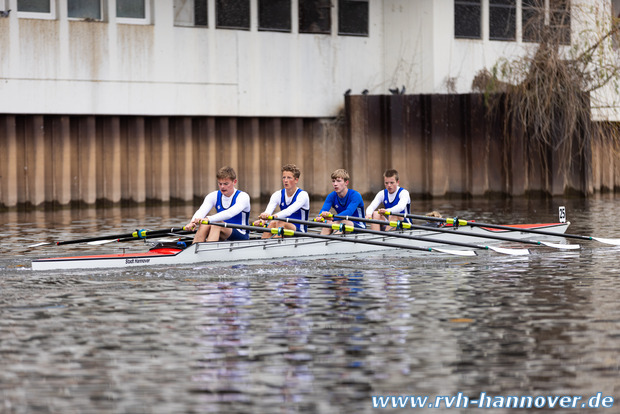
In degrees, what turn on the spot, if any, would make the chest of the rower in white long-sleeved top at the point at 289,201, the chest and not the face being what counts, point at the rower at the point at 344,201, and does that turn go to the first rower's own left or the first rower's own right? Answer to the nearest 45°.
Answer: approximately 180°

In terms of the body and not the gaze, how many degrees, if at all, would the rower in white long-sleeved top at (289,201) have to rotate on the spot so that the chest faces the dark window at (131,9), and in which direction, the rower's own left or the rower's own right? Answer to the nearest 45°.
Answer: approximately 135° to the rower's own right

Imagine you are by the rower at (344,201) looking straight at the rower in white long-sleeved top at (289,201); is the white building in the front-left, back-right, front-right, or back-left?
back-right

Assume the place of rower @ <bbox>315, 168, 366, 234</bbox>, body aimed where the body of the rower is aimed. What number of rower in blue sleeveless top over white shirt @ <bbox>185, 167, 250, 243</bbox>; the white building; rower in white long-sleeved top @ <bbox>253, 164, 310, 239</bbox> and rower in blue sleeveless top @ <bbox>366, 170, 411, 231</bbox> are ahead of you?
2

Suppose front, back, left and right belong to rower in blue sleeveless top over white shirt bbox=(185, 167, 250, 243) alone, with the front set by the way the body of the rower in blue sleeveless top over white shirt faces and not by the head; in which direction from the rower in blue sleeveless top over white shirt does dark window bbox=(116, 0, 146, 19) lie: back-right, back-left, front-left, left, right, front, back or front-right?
back-right

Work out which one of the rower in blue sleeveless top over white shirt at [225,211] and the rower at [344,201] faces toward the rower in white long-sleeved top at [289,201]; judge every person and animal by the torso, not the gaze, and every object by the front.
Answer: the rower

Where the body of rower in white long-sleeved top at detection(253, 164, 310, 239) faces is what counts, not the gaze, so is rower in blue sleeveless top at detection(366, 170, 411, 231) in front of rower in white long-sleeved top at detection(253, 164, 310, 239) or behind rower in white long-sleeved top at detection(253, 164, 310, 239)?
behind

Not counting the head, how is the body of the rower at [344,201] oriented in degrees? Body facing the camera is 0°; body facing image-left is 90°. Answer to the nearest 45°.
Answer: approximately 45°

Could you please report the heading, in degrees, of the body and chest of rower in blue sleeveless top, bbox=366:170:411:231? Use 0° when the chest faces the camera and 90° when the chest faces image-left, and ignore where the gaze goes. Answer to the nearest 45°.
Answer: approximately 45°

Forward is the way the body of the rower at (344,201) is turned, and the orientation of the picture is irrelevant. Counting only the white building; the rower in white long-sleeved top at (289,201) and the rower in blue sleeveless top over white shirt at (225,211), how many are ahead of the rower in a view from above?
2
